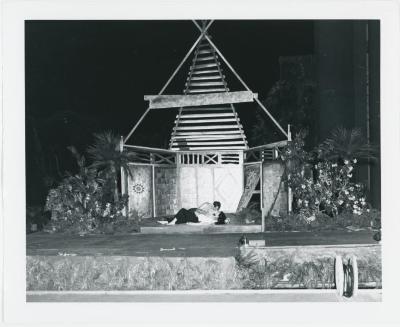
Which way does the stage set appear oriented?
toward the camera

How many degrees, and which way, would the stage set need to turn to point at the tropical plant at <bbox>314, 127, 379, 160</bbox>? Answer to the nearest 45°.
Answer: approximately 45° to its left

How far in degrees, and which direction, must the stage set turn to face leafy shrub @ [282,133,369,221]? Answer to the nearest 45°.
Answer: approximately 45° to its left
